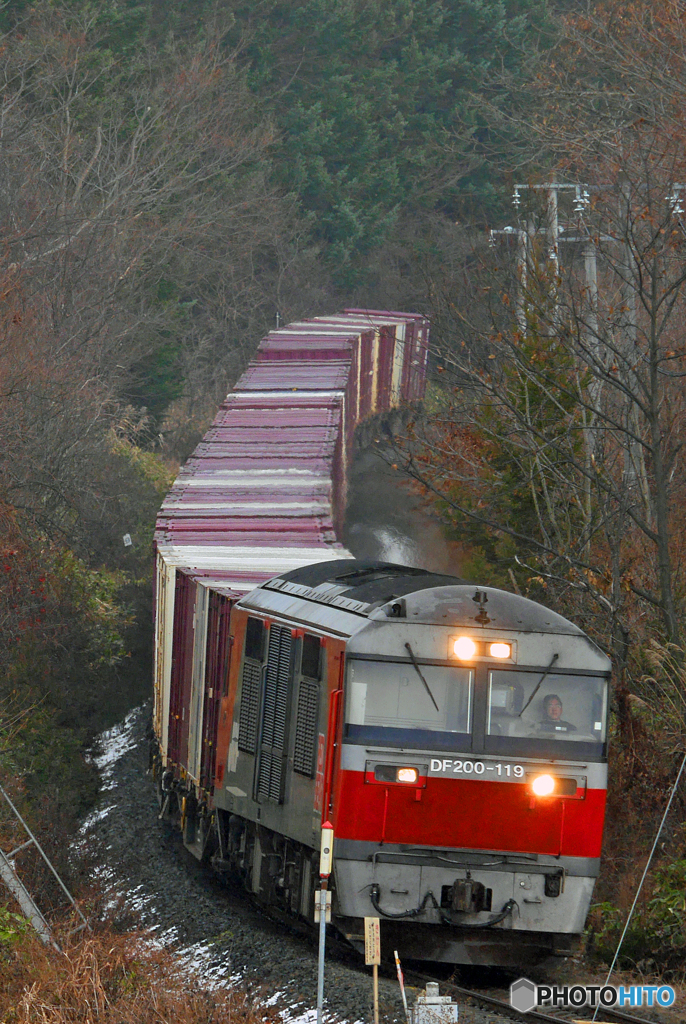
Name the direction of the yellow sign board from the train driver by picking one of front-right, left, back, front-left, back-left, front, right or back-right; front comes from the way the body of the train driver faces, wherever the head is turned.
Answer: front-right

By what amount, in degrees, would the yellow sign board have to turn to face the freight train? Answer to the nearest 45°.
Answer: approximately 180°

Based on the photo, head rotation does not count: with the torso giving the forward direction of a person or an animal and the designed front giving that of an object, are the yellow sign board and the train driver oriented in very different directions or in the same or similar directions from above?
same or similar directions

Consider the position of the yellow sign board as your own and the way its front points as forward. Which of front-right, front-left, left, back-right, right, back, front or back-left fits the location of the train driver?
back-left

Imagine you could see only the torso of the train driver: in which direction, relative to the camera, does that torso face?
toward the camera

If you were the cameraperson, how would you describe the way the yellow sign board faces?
facing the viewer

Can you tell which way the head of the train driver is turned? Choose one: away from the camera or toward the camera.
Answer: toward the camera

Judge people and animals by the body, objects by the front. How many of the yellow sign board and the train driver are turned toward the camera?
2
